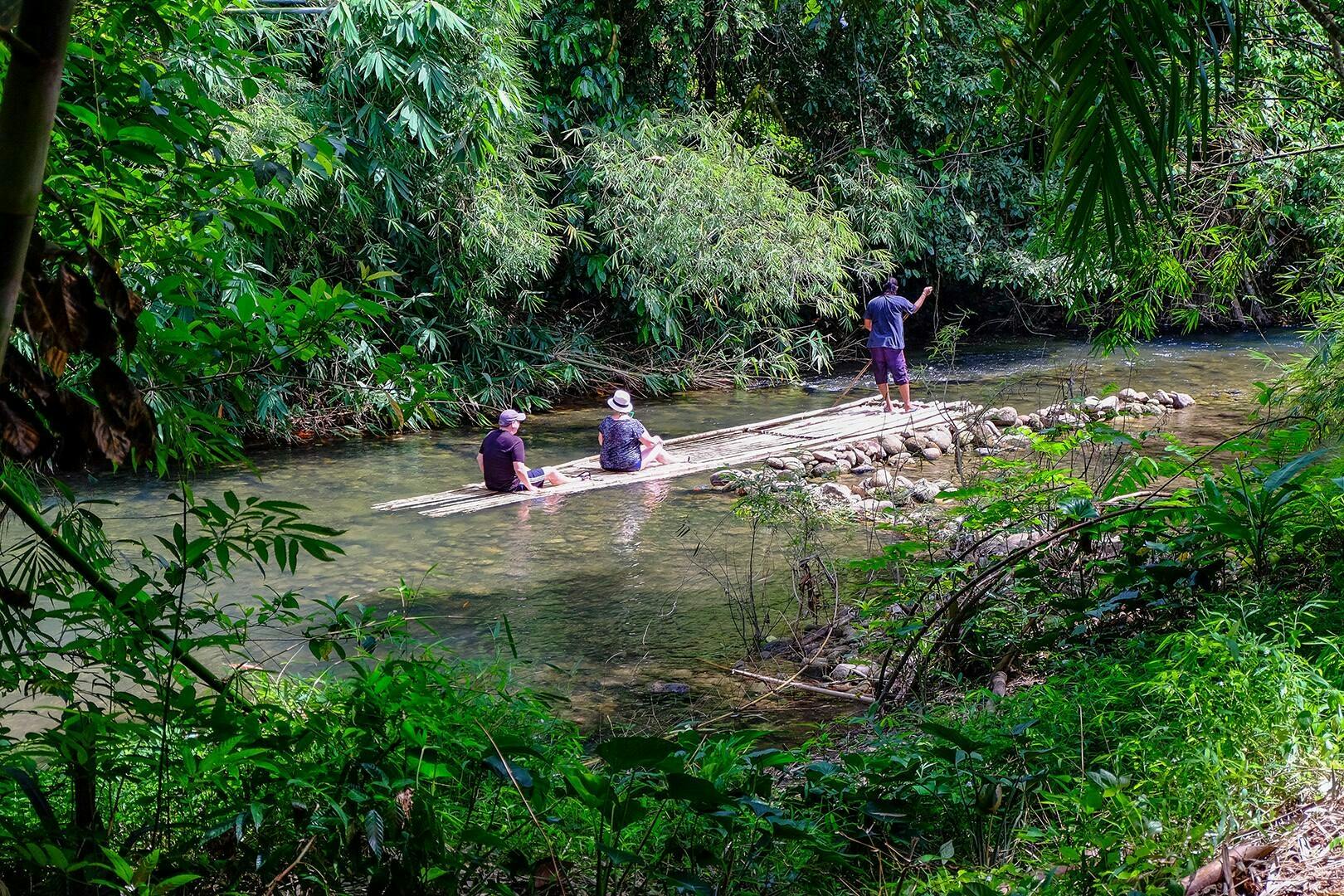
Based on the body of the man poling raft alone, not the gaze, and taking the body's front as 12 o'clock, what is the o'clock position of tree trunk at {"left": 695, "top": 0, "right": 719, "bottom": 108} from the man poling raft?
The tree trunk is roughly at 11 o'clock from the man poling raft.

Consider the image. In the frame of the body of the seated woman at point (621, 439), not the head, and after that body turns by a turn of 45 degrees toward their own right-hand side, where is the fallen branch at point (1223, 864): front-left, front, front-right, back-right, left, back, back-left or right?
right

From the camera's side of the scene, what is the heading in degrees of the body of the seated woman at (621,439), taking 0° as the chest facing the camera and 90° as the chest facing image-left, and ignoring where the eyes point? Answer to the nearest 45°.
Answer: approximately 225°

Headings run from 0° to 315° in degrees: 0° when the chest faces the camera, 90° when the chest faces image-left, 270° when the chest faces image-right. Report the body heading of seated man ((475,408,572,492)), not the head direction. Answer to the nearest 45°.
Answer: approximately 225°

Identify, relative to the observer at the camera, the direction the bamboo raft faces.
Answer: facing away from the viewer and to the right of the viewer

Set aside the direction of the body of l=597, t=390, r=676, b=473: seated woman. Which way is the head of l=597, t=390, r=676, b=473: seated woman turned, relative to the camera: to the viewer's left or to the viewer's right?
to the viewer's right

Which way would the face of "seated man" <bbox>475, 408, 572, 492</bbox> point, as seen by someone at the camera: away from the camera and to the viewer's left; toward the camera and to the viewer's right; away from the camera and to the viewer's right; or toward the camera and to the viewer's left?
away from the camera and to the viewer's right

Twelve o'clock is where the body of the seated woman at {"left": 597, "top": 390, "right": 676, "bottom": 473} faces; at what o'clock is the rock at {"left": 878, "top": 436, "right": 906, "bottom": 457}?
The rock is roughly at 1 o'clock from the seated woman.
